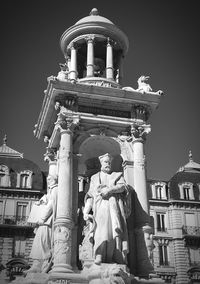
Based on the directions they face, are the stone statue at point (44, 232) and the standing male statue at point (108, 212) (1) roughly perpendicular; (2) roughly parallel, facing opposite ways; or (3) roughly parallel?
roughly perpendicular

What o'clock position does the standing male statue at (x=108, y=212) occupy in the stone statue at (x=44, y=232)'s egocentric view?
The standing male statue is roughly at 7 o'clock from the stone statue.

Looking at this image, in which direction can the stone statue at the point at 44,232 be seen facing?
to the viewer's left

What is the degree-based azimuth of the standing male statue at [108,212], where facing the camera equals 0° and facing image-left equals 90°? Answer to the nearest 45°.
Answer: approximately 0°

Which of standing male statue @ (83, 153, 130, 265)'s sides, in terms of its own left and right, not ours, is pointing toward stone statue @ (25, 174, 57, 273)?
right
